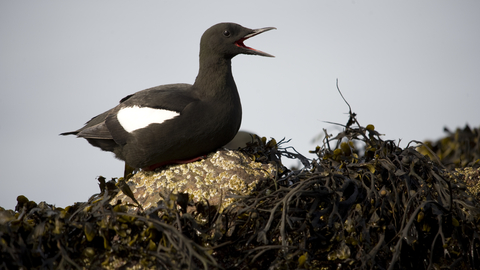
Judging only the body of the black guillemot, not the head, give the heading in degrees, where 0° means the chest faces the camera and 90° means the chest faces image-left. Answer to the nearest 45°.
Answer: approximately 270°

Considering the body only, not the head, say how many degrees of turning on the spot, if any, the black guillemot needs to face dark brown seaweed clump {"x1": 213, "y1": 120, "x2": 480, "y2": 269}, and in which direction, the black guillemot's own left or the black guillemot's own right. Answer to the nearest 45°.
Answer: approximately 45° to the black guillemot's own right
